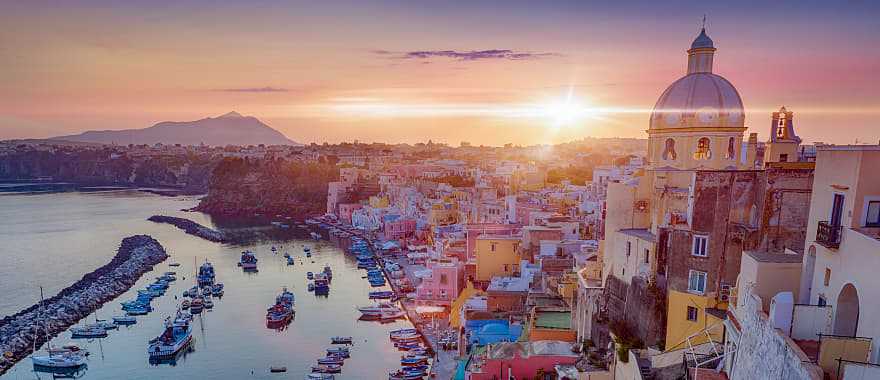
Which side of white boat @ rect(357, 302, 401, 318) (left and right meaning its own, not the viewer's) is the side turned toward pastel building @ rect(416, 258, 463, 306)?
back

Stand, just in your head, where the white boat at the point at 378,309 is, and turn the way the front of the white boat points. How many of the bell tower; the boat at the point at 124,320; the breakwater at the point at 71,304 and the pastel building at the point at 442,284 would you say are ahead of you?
2

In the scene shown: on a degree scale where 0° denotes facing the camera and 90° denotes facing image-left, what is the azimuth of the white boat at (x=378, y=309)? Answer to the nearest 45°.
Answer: approximately 90°

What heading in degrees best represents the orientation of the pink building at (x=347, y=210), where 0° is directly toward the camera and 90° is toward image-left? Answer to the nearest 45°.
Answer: approximately 45°

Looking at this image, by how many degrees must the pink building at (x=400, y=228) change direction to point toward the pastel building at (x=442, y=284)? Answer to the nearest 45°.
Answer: approximately 45° to its left

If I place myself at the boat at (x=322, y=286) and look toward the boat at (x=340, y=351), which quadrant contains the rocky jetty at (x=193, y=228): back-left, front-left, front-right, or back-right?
back-right

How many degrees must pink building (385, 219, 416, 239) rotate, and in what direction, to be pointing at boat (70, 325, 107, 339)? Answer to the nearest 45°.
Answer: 0° — it already faces it

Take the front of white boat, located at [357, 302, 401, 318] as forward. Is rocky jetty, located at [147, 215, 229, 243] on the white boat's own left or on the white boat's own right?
on the white boat's own right

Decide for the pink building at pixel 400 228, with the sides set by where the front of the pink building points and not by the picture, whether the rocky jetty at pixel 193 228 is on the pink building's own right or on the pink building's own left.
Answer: on the pink building's own right

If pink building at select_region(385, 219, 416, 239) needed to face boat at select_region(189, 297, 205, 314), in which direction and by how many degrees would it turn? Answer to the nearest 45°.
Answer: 0° — it already faces it
